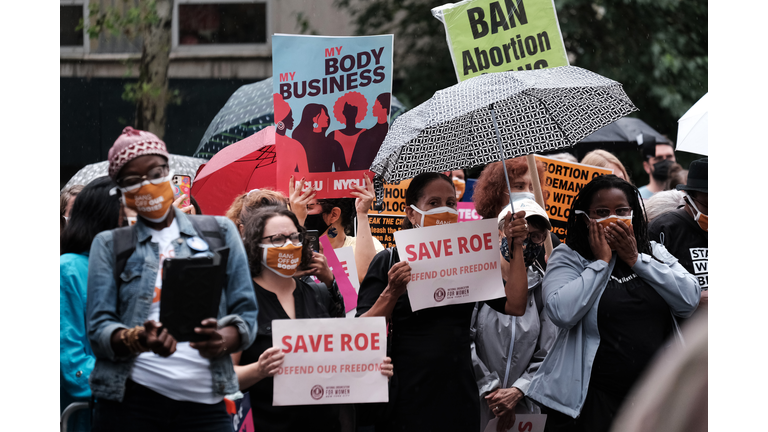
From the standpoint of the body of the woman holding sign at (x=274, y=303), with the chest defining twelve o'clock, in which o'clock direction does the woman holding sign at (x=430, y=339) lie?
the woman holding sign at (x=430, y=339) is roughly at 10 o'clock from the woman holding sign at (x=274, y=303).

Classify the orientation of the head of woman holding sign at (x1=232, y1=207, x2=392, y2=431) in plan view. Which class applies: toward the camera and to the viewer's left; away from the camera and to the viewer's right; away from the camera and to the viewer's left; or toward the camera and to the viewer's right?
toward the camera and to the viewer's right

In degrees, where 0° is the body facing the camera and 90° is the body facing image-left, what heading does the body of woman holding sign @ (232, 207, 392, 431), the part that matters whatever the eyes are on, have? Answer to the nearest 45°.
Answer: approximately 315°

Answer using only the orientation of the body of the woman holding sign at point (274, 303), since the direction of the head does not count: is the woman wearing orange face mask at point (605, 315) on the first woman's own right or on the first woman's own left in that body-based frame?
on the first woman's own left
